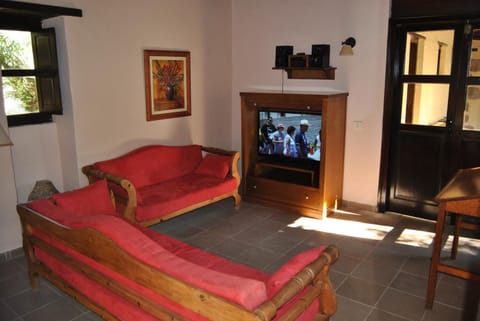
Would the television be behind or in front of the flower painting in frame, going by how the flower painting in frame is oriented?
in front

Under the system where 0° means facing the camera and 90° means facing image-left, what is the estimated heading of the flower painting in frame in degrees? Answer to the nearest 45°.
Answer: approximately 315°

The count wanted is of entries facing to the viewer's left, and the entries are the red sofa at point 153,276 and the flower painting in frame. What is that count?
0

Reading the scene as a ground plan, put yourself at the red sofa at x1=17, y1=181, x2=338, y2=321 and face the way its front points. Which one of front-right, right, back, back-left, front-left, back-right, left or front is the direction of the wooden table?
front-right

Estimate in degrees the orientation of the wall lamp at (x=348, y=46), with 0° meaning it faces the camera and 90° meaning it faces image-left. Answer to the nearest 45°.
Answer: approximately 45°

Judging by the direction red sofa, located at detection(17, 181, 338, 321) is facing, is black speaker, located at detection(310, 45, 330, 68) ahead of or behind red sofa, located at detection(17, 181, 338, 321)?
ahead

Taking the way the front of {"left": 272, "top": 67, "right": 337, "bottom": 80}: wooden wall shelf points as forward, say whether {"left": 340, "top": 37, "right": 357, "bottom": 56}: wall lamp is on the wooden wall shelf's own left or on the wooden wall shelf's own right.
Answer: on the wooden wall shelf's own left

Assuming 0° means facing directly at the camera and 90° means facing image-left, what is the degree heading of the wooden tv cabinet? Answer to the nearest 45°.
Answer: approximately 45°

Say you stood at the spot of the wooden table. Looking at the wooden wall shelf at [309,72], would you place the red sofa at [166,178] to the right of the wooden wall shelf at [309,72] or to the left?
left

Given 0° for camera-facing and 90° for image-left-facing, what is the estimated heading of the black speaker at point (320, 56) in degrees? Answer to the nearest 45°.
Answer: approximately 45°

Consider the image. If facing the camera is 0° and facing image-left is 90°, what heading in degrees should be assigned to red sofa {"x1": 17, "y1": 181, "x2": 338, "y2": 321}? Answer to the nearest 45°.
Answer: approximately 225°

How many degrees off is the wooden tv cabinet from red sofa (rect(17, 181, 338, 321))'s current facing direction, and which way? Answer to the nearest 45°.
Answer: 0° — it already faces it
